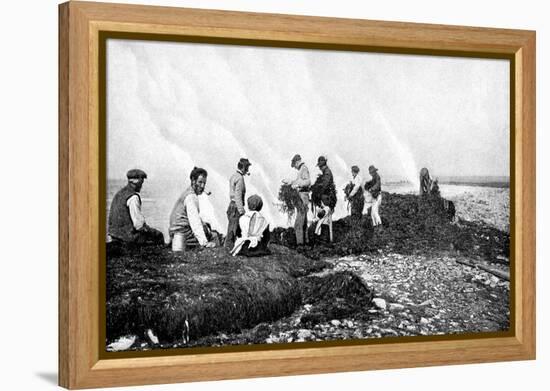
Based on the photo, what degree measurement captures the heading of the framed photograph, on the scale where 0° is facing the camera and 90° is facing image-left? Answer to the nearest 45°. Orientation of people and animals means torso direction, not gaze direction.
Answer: approximately 315°
